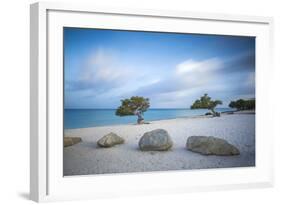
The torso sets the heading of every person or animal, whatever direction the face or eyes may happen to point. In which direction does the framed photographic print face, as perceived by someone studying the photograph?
facing the viewer and to the right of the viewer
